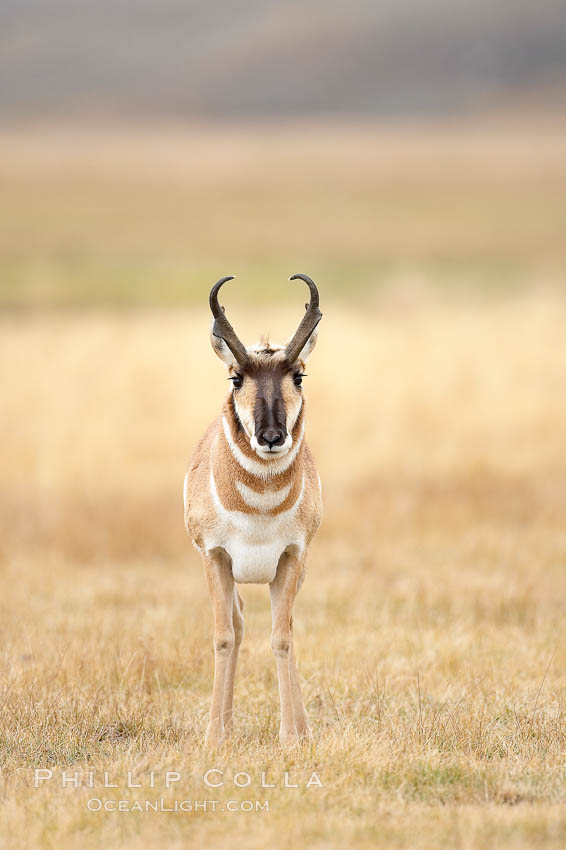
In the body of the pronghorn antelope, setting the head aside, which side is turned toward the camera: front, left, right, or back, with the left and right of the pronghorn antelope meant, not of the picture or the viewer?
front
